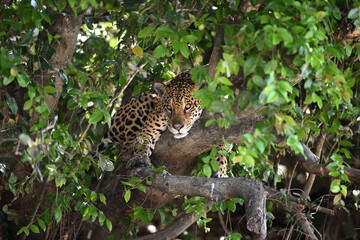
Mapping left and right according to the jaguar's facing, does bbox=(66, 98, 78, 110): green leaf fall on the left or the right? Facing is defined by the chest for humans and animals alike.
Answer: on its right

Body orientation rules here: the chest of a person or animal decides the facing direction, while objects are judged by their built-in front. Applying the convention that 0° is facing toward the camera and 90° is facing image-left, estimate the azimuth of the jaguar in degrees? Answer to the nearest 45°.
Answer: approximately 315°

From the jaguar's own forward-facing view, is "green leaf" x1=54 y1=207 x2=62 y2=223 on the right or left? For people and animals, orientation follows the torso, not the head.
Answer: on its right
